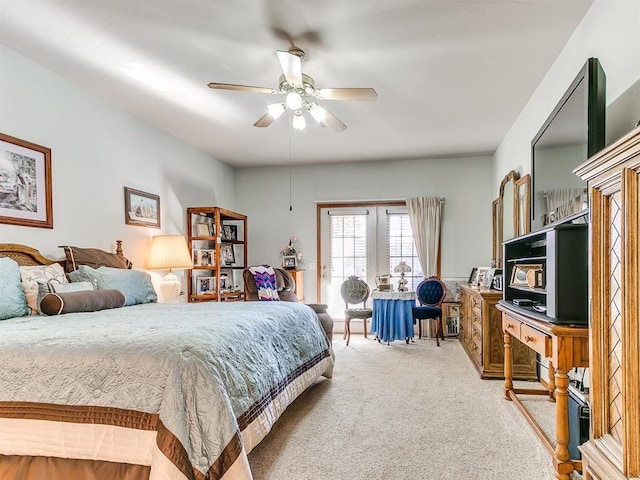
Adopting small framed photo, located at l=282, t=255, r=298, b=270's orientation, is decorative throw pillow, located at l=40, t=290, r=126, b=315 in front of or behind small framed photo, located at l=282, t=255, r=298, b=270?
in front

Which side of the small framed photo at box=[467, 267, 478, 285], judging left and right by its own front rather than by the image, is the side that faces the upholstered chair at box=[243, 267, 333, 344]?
front

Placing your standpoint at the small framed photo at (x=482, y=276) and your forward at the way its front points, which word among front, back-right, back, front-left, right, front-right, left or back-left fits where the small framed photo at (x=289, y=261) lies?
front-right

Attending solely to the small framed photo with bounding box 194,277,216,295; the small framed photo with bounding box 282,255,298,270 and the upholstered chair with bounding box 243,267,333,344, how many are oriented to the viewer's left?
0

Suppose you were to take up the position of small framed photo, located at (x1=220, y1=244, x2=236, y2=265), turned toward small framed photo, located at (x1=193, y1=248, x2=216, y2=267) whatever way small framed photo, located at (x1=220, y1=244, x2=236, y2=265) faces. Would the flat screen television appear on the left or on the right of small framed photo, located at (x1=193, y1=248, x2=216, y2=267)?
left

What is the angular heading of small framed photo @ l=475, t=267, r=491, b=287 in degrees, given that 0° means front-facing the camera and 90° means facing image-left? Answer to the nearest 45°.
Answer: approximately 45°

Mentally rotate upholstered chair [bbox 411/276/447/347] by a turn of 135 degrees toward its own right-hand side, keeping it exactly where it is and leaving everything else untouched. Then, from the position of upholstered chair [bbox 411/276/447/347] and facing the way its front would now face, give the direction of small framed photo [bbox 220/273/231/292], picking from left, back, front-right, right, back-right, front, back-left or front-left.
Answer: left

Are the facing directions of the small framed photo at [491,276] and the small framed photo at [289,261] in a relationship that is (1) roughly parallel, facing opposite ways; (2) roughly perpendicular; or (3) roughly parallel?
roughly perpendicular

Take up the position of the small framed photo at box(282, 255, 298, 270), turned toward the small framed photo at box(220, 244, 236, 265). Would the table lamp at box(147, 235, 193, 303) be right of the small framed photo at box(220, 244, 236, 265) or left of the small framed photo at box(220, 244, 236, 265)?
left

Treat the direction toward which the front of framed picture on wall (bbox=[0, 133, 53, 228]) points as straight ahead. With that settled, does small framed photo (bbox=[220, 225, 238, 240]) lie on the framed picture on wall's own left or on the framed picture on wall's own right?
on the framed picture on wall's own left

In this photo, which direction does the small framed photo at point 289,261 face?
toward the camera

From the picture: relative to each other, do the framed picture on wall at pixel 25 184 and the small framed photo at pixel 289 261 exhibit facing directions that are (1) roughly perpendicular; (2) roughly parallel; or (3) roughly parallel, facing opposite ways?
roughly perpendicular

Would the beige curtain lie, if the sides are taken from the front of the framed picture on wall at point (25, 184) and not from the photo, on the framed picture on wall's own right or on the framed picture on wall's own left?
on the framed picture on wall's own left

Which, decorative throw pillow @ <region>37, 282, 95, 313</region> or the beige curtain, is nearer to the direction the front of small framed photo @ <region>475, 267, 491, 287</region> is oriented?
the decorative throw pillow

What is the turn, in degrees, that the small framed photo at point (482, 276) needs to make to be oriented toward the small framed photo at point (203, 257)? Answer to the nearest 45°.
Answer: approximately 45° to its right

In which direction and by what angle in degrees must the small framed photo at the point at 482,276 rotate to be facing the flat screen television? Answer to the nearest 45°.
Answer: approximately 45° to its left

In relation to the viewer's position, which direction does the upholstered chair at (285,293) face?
facing the viewer and to the right of the viewer
